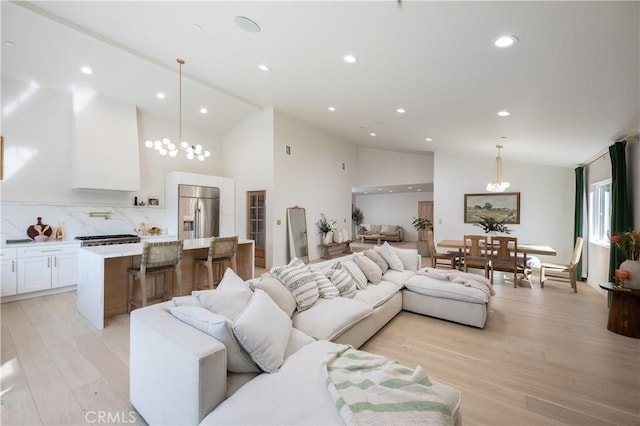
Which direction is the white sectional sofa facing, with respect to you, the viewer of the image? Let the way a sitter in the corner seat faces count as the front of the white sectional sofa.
facing the viewer and to the right of the viewer

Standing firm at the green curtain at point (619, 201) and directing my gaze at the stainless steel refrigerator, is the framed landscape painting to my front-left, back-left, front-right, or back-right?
front-right

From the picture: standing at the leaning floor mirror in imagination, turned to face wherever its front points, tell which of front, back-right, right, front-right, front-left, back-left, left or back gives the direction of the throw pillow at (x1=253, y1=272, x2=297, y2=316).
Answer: front-right

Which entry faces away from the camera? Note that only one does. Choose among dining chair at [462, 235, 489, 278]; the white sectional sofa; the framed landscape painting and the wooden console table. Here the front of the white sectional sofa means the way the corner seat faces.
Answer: the dining chair

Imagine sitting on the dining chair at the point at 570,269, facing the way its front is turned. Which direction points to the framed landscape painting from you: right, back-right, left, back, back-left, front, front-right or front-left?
front-right

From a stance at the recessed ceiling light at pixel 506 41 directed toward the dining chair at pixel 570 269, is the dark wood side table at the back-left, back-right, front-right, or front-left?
front-right

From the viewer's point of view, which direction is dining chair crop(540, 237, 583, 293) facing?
to the viewer's left

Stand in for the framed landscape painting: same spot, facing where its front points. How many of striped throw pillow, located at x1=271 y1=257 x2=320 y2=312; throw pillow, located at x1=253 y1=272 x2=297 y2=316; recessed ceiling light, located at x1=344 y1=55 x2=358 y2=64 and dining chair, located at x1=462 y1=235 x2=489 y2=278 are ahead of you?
4

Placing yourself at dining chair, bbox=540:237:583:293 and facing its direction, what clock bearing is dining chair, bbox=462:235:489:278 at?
dining chair, bbox=462:235:489:278 is roughly at 11 o'clock from dining chair, bbox=540:237:583:293.

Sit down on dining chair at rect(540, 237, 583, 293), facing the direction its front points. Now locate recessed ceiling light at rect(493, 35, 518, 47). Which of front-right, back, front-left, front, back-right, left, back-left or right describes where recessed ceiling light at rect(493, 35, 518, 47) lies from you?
left

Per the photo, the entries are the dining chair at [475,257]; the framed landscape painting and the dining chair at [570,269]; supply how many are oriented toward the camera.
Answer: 1

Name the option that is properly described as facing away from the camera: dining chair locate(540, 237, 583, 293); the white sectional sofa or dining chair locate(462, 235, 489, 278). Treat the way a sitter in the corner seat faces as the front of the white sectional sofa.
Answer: dining chair locate(462, 235, 489, 278)

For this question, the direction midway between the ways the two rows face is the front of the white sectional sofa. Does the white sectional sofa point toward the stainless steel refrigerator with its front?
no

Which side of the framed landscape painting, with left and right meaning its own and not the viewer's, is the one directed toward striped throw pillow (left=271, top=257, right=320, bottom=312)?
front

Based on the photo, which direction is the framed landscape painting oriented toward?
toward the camera

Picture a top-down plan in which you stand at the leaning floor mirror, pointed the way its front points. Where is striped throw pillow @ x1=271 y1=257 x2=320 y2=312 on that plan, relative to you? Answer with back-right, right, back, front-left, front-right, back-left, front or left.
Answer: front-right
